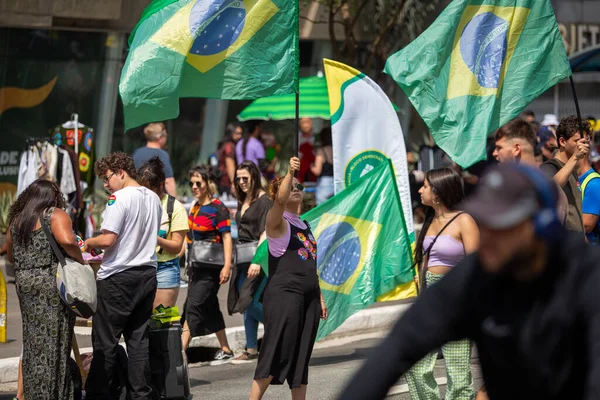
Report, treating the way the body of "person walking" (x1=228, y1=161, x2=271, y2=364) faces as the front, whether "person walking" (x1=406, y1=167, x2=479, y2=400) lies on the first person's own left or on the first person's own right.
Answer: on the first person's own left

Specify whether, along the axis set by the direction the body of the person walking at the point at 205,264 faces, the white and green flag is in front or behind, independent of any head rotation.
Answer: behind

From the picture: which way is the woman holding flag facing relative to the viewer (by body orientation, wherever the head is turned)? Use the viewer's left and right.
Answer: facing the viewer and to the right of the viewer

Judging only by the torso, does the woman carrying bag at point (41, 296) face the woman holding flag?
no

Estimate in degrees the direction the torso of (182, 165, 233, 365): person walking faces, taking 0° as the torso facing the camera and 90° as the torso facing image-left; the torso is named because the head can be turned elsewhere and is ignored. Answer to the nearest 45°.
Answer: approximately 45°

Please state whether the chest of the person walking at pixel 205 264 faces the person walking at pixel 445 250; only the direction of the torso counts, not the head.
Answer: no

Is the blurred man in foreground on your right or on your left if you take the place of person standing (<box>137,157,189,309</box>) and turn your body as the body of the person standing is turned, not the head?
on your left

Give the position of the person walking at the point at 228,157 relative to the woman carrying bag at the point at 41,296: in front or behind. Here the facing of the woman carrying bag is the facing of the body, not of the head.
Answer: in front

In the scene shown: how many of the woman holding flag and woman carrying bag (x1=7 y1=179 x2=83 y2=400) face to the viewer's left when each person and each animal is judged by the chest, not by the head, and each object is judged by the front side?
0

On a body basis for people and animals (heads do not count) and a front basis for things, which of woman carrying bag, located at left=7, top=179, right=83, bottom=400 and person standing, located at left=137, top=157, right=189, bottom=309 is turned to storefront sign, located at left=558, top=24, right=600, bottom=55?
the woman carrying bag

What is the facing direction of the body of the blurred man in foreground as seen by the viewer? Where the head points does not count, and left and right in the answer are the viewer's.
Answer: facing the viewer and to the left of the viewer

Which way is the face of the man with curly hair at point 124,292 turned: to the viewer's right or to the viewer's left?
to the viewer's left
